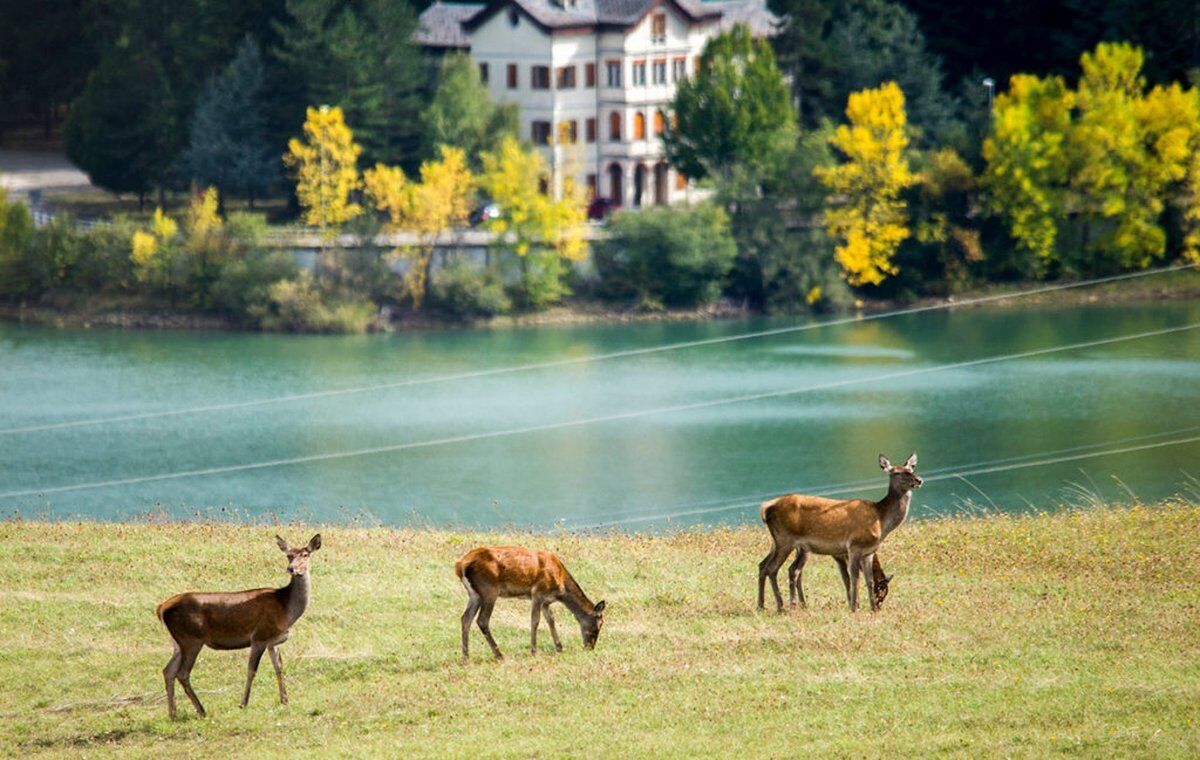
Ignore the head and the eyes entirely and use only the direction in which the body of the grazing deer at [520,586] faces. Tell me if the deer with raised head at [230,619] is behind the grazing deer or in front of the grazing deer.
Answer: behind

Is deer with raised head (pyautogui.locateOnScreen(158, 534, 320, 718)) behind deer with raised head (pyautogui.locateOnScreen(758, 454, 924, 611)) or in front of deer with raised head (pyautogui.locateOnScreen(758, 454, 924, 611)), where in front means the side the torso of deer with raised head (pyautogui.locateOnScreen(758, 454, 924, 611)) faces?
behind

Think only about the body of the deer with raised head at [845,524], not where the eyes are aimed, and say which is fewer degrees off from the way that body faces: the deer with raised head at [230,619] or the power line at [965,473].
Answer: the power line

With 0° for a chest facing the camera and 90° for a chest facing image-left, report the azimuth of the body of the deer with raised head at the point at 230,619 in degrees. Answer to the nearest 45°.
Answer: approximately 270°

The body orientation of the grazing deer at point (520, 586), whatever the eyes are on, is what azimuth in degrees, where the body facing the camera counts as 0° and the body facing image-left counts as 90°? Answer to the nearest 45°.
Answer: approximately 270°

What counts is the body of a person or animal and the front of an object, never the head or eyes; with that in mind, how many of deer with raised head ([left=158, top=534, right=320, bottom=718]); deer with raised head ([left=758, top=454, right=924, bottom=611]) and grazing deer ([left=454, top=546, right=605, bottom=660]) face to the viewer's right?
3

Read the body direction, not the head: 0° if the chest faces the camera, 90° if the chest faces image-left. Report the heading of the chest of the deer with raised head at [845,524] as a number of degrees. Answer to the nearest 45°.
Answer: approximately 270°

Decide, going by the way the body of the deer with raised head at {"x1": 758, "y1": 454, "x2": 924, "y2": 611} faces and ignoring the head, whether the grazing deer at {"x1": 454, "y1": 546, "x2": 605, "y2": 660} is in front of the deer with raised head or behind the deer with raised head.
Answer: behind

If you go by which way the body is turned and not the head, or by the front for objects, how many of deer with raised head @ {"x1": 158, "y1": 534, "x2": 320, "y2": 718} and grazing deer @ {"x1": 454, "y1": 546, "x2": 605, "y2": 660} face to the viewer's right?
2

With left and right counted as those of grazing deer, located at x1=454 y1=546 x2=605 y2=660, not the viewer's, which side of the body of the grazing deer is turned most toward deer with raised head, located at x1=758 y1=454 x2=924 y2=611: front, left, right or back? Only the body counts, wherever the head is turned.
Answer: front

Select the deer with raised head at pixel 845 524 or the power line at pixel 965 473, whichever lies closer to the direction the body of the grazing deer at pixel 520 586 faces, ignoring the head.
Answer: the deer with raised head
